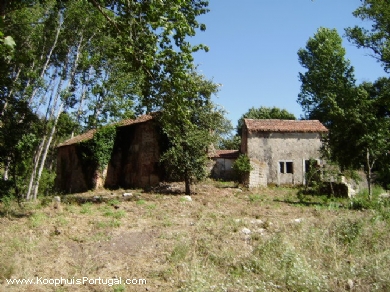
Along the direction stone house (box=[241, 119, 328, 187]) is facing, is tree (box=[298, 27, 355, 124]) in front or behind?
behind

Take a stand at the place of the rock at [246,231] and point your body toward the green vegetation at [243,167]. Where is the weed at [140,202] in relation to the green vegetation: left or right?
left

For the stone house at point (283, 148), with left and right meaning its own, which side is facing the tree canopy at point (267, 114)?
back

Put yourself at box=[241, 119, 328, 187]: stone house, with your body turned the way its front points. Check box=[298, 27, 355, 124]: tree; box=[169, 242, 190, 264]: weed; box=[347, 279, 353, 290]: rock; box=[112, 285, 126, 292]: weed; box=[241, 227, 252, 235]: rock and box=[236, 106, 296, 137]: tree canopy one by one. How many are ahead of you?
4

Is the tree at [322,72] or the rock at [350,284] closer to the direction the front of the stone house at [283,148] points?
the rock

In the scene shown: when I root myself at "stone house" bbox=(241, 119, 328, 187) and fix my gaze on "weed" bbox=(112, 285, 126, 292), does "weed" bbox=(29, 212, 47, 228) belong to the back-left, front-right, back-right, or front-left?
front-right

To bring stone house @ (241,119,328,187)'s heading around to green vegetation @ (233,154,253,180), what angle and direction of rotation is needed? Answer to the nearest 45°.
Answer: approximately 45° to its right

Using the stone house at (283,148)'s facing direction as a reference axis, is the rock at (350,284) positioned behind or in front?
in front

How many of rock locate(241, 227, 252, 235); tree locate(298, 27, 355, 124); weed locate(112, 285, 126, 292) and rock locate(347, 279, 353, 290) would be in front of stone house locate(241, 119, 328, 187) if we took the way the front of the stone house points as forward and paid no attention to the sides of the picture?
3

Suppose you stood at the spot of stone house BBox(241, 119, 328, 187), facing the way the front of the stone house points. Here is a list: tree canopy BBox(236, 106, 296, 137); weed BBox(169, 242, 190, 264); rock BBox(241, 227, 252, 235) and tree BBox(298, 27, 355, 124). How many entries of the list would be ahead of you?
2

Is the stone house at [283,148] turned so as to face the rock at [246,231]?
yes

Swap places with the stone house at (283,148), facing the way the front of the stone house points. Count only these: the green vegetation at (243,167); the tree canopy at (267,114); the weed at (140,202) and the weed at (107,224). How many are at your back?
1

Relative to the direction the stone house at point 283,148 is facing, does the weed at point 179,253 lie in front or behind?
in front

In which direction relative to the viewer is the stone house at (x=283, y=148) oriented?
toward the camera

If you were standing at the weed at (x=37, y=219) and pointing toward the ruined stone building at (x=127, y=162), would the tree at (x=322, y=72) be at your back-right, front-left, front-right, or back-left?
front-right

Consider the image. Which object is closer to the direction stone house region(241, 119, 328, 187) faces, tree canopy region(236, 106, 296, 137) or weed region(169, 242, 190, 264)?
the weed

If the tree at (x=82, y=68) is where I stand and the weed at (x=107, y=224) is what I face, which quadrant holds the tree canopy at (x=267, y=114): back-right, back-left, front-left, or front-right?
back-left

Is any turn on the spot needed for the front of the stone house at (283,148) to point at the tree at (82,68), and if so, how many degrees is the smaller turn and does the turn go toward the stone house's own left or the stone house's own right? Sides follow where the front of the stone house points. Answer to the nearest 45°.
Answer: approximately 45° to the stone house's own right

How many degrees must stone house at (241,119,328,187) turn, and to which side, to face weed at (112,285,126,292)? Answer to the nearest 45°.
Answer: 0° — it already faces it

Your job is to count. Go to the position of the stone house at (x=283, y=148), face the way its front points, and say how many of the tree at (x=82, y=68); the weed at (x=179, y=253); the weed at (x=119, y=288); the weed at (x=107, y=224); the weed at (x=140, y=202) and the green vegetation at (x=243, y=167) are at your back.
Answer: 0
